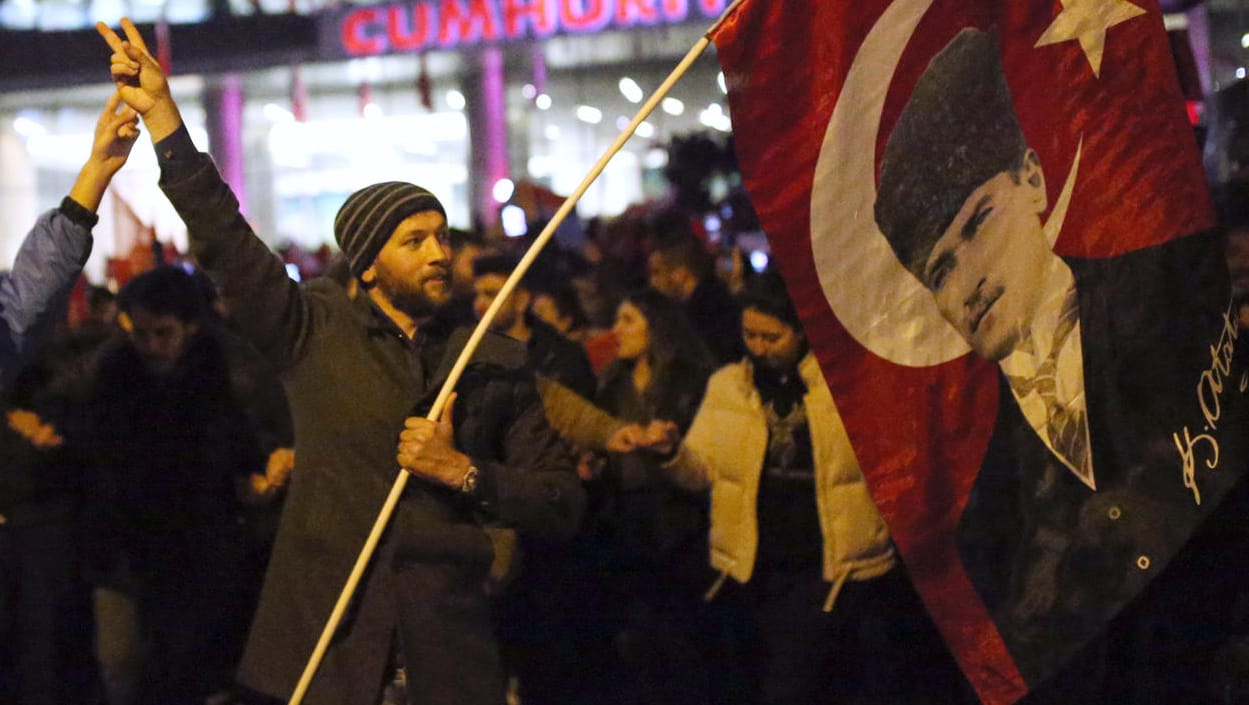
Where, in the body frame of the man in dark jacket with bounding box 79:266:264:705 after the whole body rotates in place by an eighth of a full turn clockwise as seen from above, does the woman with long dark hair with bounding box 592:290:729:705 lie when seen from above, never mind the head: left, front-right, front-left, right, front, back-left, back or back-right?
back-left

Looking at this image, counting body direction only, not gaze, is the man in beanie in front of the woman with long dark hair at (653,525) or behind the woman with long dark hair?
in front

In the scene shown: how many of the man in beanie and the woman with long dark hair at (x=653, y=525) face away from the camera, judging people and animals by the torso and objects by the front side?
0

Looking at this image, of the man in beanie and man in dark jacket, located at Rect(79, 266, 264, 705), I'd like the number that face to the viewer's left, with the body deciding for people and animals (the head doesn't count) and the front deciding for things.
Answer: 0

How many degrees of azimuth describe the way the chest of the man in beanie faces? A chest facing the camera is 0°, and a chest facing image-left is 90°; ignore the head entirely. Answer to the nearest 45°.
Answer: approximately 315°

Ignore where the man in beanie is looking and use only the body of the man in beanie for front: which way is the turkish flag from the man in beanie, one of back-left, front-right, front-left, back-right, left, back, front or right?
front-left

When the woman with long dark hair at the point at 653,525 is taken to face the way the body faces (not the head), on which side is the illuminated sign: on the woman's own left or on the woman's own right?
on the woman's own right

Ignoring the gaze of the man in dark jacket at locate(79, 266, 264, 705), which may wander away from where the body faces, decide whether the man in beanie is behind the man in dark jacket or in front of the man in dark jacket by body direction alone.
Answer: in front

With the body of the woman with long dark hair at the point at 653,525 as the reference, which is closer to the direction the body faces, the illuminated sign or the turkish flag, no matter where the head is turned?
the turkish flag

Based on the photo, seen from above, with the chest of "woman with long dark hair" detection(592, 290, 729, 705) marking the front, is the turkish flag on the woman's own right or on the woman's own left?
on the woman's own left

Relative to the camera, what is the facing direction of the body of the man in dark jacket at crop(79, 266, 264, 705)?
toward the camera
